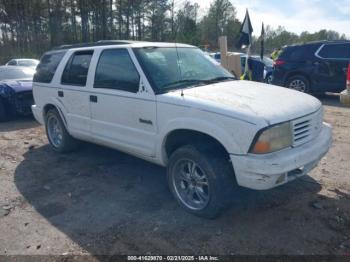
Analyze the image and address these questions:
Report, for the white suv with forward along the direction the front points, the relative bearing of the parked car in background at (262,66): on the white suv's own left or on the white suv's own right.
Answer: on the white suv's own left

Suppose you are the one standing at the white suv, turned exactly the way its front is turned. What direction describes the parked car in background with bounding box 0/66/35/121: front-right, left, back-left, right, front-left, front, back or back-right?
back

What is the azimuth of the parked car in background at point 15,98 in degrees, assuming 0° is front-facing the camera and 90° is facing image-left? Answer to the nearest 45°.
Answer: approximately 315°

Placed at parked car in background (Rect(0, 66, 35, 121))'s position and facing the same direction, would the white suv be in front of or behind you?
in front

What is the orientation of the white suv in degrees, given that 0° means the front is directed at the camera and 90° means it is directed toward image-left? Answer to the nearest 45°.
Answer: approximately 315°
